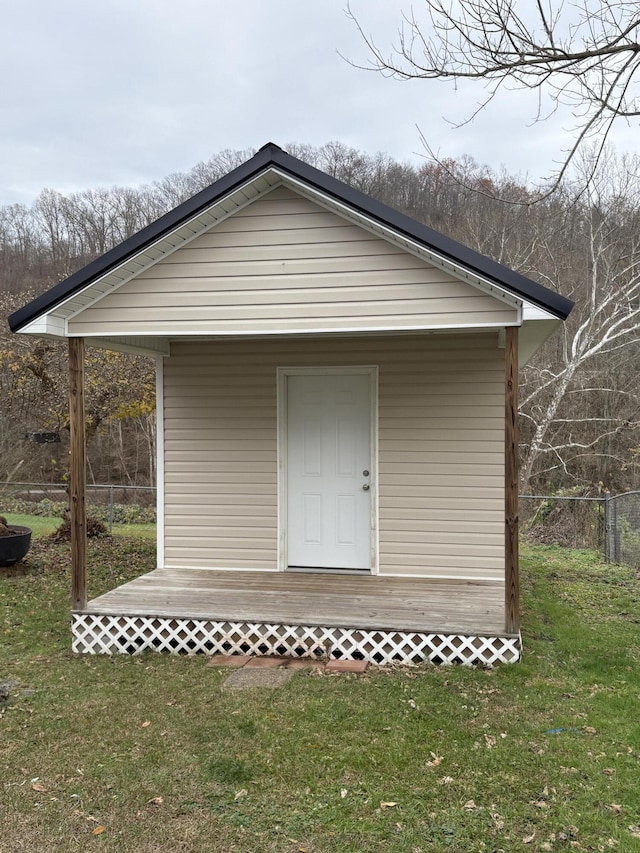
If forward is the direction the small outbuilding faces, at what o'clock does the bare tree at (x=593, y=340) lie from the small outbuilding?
The bare tree is roughly at 7 o'clock from the small outbuilding.

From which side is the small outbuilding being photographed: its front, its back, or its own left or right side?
front

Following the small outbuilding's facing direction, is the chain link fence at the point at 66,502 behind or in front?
behind

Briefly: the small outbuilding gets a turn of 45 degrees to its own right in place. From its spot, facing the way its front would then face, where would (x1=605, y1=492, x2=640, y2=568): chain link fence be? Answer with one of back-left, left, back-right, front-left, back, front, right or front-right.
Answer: back

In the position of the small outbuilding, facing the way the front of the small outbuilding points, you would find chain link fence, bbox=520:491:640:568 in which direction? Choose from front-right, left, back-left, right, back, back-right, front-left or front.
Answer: back-left
